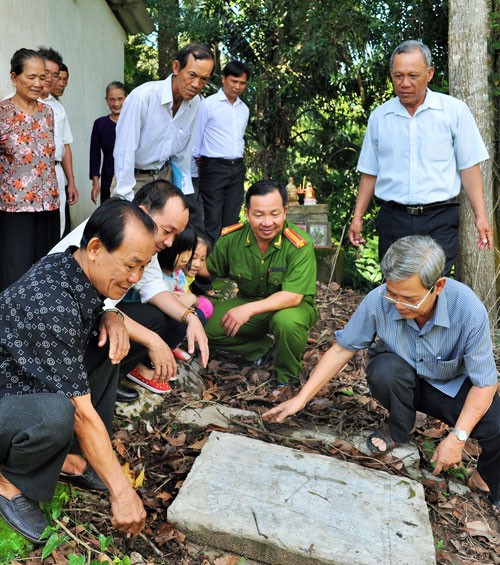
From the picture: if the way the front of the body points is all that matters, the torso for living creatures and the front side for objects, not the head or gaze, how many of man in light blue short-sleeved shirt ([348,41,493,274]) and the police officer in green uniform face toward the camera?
2

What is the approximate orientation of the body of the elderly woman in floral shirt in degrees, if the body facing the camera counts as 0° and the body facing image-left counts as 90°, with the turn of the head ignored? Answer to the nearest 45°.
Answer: approximately 315°

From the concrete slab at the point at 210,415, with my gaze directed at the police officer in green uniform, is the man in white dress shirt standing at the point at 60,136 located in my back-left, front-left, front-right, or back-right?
front-left

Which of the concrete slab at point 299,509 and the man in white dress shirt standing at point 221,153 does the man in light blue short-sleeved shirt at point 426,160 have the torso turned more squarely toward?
the concrete slab

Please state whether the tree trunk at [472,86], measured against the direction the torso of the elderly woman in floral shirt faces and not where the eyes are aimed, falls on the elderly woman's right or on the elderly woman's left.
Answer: on the elderly woman's left

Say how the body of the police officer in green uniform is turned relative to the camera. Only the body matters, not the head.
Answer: toward the camera

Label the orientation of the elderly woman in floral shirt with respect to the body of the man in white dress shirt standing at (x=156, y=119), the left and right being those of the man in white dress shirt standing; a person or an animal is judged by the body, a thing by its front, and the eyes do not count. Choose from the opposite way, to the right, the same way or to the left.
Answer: the same way

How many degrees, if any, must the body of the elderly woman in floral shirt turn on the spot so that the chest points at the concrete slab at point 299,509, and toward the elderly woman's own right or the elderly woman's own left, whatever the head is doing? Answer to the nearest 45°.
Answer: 0° — they already face it

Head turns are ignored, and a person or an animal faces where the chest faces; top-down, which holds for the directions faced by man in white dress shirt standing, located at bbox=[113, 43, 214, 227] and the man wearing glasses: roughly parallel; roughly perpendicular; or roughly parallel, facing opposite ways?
roughly perpendicular

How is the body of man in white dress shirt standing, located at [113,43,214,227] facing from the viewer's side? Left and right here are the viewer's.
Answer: facing the viewer and to the right of the viewer

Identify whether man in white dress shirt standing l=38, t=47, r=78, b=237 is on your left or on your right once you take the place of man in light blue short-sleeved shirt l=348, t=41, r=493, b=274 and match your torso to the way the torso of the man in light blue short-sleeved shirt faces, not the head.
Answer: on your right

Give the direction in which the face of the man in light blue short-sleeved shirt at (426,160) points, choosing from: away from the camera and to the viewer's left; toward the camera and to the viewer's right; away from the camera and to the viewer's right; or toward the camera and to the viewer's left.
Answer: toward the camera and to the viewer's left

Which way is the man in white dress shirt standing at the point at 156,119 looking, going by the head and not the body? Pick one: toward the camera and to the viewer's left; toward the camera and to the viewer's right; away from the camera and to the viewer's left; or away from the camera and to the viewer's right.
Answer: toward the camera and to the viewer's right

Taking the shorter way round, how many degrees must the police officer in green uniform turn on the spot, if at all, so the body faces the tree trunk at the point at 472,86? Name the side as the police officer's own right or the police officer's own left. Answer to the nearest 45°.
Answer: approximately 135° to the police officer's own left

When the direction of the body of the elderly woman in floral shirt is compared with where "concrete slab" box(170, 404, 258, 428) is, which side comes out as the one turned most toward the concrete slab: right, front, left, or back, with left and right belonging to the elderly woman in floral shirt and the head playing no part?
front

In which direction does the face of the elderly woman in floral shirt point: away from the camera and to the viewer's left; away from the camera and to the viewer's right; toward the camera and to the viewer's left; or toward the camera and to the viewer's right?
toward the camera and to the viewer's right

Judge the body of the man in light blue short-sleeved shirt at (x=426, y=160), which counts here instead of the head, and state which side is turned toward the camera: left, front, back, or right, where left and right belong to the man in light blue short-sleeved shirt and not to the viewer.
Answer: front

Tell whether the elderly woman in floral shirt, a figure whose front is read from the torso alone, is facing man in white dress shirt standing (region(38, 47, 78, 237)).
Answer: no
